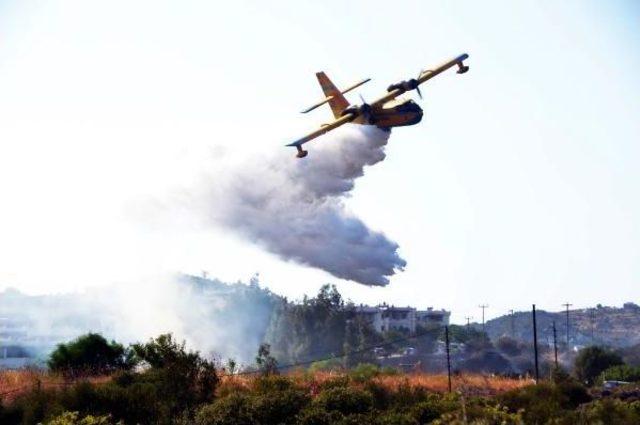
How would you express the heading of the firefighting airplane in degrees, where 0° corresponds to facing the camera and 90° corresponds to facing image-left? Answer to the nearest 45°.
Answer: approximately 315°

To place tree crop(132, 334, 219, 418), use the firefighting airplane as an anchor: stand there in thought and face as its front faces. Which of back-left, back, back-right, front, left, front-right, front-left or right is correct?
right

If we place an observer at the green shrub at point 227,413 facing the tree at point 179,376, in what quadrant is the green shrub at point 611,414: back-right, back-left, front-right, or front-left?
back-right
